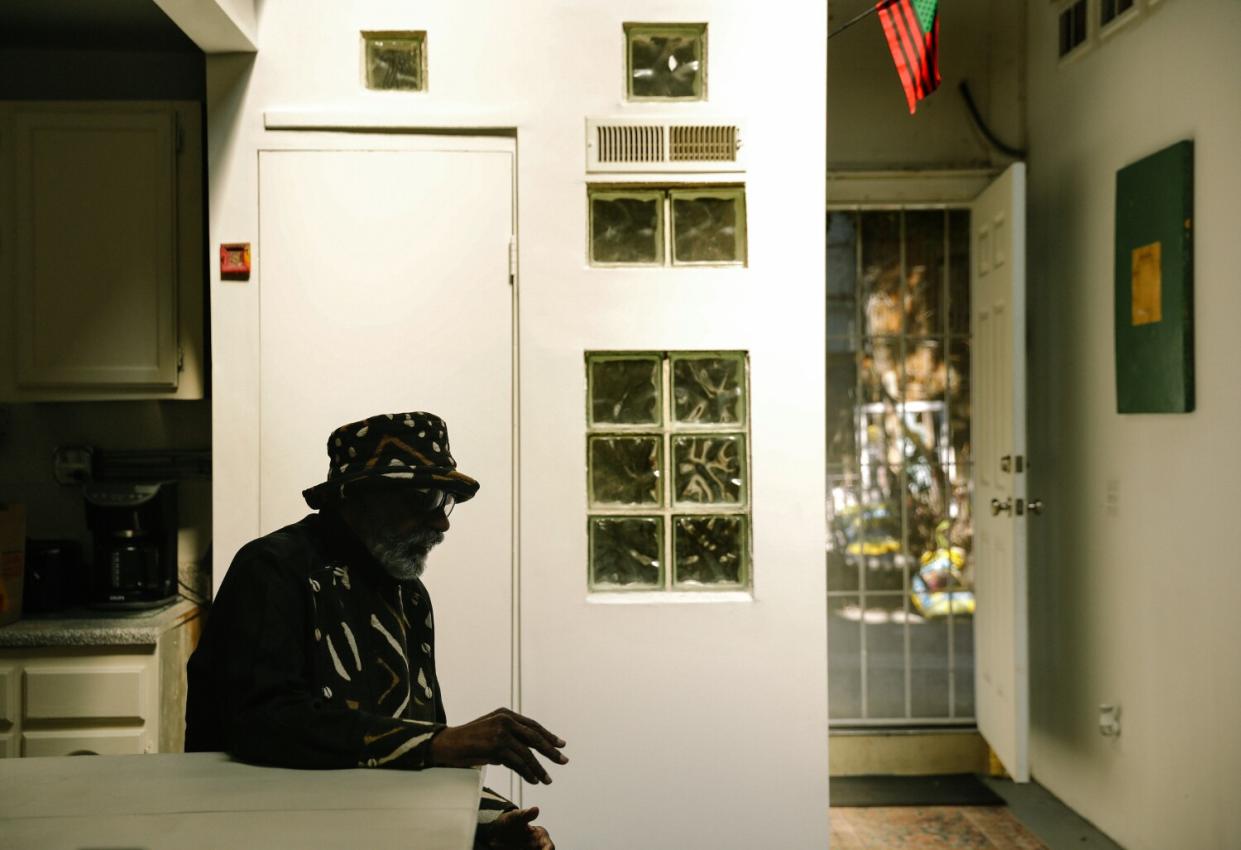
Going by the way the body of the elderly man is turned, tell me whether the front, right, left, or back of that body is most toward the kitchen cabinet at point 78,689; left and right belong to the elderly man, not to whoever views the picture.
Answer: back

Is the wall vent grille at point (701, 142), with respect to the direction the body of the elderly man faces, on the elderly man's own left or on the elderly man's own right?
on the elderly man's own left

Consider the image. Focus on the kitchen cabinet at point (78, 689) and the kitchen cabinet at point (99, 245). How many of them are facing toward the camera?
2

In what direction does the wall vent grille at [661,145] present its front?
toward the camera

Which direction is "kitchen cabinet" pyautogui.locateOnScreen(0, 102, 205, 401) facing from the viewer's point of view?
toward the camera

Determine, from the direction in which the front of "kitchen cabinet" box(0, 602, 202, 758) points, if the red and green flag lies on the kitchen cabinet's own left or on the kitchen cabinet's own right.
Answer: on the kitchen cabinet's own left

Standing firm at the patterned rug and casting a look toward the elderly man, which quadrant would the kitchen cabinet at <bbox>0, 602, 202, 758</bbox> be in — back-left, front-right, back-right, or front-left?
front-right

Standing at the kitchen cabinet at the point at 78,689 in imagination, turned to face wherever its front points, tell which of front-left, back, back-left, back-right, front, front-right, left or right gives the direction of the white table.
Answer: front

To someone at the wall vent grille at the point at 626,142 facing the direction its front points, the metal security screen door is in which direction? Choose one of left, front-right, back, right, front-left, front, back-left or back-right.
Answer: back-left

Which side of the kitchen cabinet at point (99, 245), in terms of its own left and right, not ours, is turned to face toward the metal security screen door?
left

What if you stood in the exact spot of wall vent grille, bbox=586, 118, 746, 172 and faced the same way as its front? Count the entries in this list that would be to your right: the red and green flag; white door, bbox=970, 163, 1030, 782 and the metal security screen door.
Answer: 0

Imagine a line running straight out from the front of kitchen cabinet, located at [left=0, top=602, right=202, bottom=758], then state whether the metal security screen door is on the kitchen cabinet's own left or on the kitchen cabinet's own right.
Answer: on the kitchen cabinet's own left

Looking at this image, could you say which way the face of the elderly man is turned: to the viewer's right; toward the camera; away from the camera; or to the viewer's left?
to the viewer's right
